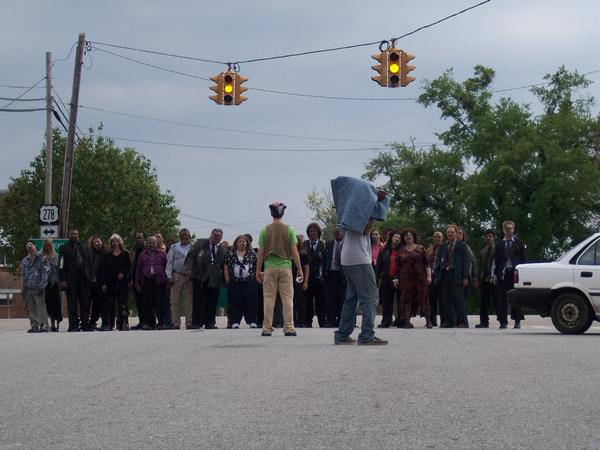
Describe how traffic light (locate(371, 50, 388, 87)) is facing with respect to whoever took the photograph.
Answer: facing to the left of the viewer

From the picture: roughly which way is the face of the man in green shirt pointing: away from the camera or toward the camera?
away from the camera

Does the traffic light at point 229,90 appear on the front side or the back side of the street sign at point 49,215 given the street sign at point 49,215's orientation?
on the front side

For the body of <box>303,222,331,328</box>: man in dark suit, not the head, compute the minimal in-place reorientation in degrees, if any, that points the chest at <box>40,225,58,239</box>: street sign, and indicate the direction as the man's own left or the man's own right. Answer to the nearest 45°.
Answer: approximately 135° to the man's own right

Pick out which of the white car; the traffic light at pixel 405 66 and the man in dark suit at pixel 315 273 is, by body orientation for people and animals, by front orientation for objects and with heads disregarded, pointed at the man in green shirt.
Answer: the man in dark suit

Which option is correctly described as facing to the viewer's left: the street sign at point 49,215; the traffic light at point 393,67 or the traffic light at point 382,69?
the traffic light at point 382,69

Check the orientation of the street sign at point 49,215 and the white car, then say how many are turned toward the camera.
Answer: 1
